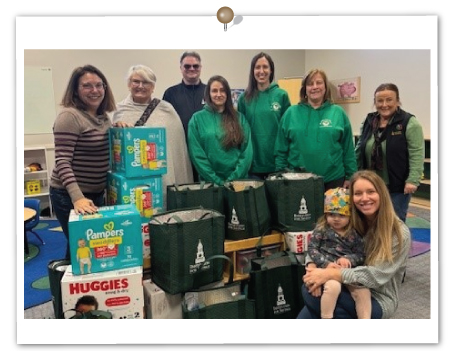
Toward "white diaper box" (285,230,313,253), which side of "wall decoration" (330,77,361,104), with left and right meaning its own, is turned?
front

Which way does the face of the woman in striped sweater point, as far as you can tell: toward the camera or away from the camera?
toward the camera

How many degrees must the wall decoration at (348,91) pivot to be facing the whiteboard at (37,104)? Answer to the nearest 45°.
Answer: approximately 45° to its right

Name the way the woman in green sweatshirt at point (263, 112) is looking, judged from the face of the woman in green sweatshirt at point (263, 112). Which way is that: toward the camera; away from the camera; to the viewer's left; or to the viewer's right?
toward the camera

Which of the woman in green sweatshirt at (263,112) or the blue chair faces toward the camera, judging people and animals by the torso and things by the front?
the woman in green sweatshirt

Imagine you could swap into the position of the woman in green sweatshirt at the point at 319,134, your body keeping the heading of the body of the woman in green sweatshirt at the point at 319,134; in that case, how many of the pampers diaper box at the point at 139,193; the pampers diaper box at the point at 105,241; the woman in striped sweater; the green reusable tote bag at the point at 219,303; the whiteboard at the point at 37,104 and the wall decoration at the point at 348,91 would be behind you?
1

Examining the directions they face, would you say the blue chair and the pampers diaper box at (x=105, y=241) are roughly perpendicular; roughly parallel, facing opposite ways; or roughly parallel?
roughly perpendicular

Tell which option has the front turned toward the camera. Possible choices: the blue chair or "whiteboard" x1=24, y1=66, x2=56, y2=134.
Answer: the whiteboard

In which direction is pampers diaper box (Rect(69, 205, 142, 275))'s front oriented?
toward the camera

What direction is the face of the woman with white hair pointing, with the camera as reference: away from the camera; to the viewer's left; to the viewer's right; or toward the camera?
toward the camera

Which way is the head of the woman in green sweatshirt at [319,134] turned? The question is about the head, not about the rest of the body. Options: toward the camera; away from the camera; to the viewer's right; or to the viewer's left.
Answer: toward the camera

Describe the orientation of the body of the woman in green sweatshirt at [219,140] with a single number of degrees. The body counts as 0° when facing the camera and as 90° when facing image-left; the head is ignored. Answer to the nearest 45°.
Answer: approximately 0°

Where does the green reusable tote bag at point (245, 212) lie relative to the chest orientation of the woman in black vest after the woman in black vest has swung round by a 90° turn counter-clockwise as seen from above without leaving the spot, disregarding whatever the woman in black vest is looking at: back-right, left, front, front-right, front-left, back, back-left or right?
right

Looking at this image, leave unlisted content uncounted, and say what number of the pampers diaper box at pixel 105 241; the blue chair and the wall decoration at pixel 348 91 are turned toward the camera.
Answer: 2

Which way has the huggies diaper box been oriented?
toward the camera
